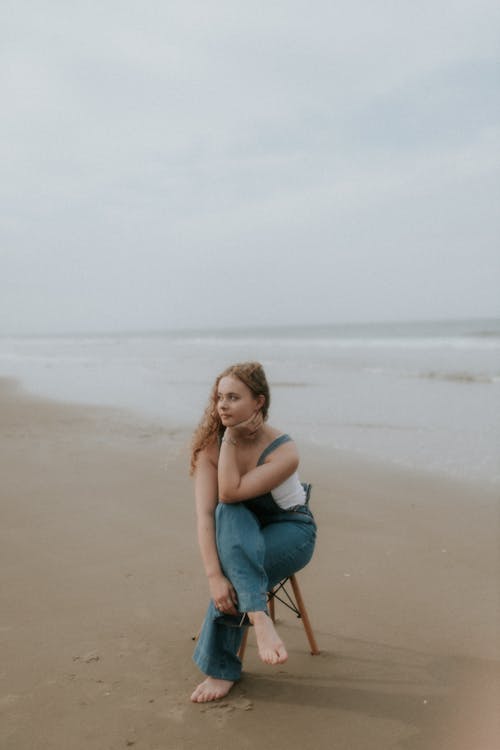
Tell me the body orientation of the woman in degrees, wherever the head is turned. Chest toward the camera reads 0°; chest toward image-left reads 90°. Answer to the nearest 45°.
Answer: approximately 45°
